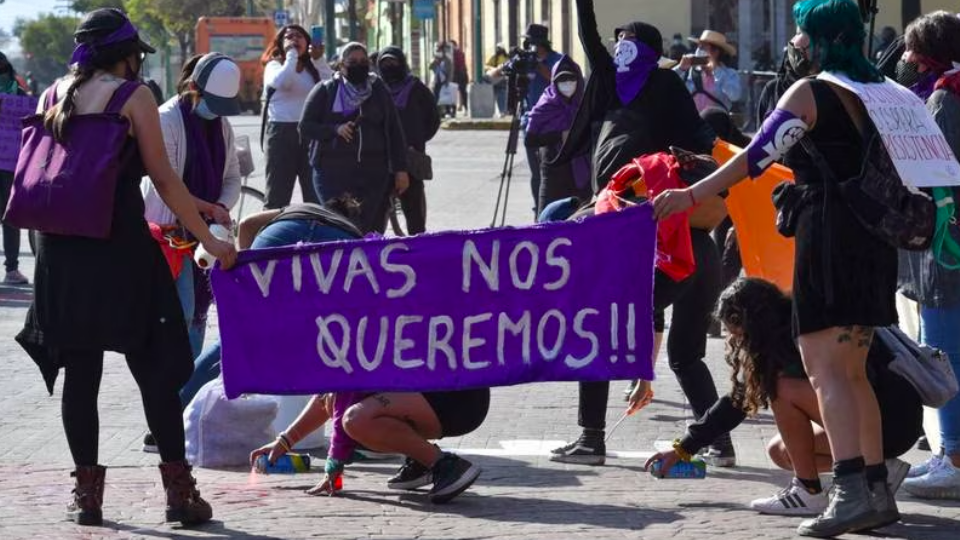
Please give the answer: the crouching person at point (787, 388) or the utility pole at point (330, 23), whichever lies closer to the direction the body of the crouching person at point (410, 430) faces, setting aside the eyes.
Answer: the utility pole

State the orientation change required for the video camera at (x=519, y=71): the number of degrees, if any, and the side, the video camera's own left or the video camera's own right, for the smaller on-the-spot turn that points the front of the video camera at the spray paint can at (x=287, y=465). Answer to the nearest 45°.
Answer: approximately 45° to the video camera's own left

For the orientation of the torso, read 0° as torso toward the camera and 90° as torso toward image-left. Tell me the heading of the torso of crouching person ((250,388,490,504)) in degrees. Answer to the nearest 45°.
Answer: approximately 90°

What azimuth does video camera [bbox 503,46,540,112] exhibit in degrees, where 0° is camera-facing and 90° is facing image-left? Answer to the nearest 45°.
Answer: approximately 45°

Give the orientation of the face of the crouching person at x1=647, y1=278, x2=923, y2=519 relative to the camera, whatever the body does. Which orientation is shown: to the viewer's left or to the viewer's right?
to the viewer's left

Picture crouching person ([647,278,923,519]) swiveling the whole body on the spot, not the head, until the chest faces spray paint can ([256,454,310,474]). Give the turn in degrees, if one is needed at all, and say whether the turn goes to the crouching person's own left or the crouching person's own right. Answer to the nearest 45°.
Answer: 0° — they already face it

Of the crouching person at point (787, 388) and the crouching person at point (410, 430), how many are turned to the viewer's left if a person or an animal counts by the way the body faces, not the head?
2

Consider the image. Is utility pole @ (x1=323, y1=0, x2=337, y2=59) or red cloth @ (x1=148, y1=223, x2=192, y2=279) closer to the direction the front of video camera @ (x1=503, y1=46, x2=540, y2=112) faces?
the red cloth

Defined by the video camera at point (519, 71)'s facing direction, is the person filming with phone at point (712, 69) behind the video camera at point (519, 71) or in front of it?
behind

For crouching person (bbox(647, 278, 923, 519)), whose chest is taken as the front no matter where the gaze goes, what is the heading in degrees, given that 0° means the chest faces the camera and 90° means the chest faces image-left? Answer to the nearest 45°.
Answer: approximately 90°

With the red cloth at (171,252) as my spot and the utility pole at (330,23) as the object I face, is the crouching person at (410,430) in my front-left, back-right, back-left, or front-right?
back-right
